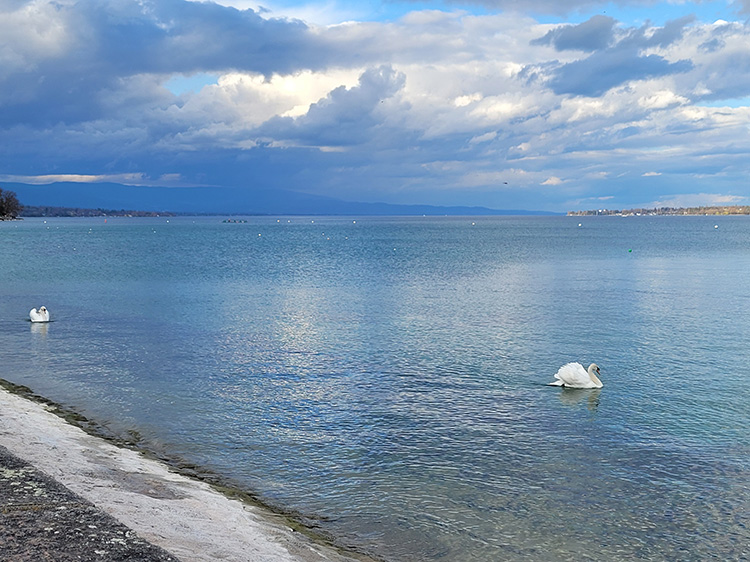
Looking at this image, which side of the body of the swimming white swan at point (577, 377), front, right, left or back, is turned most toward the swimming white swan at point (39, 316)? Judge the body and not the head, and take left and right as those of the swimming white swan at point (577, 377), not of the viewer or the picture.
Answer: back

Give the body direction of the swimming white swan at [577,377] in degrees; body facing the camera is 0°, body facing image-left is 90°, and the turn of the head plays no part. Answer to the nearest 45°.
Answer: approximately 270°
